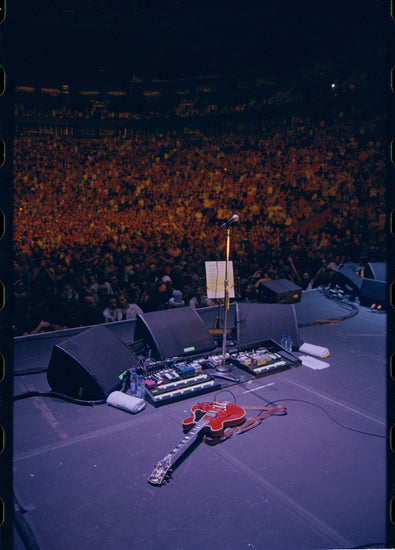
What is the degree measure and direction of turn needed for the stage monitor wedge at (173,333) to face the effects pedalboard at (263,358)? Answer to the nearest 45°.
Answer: approximately 45° to its left

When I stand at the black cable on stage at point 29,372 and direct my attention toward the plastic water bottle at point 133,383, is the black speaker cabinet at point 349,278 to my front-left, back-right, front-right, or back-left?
front-left

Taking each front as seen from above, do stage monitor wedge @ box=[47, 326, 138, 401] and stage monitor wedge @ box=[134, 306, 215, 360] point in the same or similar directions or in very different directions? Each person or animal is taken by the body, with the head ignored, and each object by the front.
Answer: same or similar directions

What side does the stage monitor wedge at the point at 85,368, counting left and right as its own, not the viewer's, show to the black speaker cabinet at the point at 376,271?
left

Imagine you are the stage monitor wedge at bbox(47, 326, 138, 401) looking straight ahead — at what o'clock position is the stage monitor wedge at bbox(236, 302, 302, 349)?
the stage monitor wedge at bbox(236, 302, 302, 349) is roughly at 10 o'clock from the stage monitor wedge at bbox(47, 326, 138, 401).

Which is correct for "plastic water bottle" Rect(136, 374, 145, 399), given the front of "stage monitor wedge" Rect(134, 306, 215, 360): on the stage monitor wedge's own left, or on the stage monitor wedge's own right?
on the stage monitor wedge's own right

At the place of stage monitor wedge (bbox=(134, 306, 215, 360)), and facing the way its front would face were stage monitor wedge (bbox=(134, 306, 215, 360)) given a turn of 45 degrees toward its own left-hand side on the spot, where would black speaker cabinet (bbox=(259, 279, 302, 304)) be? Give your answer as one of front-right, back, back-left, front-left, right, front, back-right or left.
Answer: front-left

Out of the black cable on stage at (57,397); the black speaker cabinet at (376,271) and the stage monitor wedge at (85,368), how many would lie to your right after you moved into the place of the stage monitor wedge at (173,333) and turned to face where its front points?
2

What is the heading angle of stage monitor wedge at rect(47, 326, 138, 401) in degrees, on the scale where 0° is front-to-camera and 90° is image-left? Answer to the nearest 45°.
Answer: approximately 315°

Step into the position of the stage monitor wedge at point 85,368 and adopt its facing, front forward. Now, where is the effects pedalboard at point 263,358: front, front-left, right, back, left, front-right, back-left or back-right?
front-left

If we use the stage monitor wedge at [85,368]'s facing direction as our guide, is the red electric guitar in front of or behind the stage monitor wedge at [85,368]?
in front

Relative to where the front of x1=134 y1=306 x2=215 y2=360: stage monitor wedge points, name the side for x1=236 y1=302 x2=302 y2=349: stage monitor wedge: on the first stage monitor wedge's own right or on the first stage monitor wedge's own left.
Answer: on the first stage monitor wedge's own left

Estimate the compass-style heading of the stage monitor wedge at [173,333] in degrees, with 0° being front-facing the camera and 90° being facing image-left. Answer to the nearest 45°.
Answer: approximately 315°

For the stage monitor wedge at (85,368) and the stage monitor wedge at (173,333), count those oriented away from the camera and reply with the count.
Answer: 0

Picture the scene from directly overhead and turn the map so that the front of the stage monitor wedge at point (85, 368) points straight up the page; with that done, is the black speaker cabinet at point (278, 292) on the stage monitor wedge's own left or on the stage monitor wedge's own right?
on the stage monitor wedge's own left

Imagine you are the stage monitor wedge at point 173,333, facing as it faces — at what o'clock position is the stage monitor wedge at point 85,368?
the stage monitor wedge at point 85,368 is roughly at 3 o'clock from the stage monitor wedge at point 173,333.

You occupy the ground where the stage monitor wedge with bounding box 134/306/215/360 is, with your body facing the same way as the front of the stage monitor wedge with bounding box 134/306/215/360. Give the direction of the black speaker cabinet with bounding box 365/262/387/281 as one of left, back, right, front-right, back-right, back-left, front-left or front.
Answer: left

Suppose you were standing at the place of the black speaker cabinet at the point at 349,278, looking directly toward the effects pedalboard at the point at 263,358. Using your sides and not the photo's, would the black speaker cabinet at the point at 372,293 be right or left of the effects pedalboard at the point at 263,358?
left
